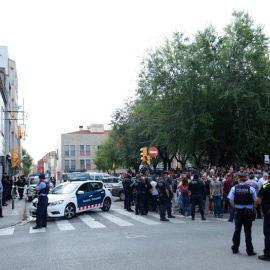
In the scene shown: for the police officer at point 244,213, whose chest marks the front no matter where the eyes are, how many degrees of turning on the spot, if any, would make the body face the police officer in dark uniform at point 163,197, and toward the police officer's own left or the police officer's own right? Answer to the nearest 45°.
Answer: approximately 45° to the police officer's own left

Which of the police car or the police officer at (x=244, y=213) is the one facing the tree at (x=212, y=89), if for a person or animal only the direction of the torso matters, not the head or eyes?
the police officer

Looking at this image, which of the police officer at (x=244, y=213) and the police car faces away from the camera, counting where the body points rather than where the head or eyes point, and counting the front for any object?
the police officer

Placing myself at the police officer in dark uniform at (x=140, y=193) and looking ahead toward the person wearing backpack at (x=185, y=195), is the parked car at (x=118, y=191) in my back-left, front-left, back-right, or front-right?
back-left

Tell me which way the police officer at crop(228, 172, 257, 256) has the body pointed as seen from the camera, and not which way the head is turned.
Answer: away from the camera

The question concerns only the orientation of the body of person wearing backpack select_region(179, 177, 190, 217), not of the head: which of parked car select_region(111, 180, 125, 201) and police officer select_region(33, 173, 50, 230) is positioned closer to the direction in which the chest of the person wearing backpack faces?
the parked car

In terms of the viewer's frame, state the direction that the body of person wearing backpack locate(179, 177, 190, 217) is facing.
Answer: away from the camera

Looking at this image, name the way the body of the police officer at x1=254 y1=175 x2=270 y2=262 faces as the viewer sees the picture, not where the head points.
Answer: to the viewer's left

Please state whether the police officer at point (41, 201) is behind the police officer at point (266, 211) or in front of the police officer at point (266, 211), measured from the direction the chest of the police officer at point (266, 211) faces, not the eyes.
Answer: in front

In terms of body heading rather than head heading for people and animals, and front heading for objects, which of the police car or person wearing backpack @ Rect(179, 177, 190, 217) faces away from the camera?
the person wearing backpack
